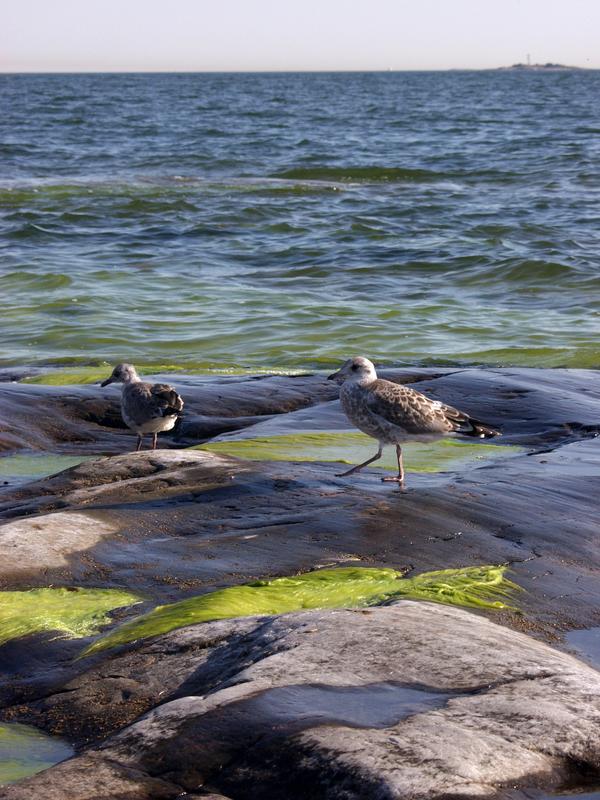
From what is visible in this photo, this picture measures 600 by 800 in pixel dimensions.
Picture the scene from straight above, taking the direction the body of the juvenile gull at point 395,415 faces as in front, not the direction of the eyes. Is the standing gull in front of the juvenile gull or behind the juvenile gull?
in front

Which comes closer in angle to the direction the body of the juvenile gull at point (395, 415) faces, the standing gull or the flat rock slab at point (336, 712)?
the standing gull

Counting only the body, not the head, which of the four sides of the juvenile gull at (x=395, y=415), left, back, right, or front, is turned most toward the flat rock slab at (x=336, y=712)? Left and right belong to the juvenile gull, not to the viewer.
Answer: left

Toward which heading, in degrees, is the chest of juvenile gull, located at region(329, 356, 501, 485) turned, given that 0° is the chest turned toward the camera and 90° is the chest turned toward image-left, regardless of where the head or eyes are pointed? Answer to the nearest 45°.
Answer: approximately 90°

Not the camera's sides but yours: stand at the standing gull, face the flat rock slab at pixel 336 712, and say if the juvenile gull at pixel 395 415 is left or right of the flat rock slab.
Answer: left
